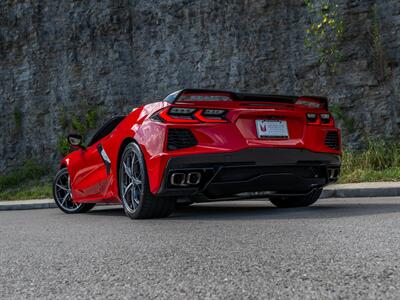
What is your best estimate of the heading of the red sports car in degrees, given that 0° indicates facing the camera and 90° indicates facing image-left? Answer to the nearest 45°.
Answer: approximately 135°

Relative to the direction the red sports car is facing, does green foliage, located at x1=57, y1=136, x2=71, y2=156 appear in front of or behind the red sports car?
in front
